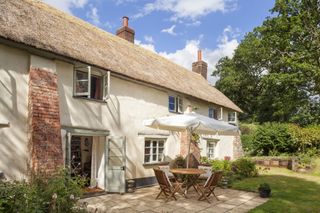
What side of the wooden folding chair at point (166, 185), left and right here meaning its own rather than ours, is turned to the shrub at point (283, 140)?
front

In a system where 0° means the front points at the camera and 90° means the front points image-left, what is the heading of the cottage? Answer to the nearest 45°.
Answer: approximately 315°

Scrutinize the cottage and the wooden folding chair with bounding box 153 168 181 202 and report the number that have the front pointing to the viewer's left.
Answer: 0

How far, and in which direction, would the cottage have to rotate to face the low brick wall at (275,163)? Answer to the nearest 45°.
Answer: approximately 90° to its left

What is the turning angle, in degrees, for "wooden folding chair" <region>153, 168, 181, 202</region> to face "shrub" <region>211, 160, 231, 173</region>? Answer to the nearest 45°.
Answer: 0° — it already faces it

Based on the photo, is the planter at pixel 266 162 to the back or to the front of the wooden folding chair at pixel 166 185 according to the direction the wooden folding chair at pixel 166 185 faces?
to the front

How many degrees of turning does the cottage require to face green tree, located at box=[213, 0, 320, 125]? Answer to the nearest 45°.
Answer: approximately 90° to its left

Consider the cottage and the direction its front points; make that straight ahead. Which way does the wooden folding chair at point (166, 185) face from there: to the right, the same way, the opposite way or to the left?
to the left

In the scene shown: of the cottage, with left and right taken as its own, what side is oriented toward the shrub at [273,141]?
left

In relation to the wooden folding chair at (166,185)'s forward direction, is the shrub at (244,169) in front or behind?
in front

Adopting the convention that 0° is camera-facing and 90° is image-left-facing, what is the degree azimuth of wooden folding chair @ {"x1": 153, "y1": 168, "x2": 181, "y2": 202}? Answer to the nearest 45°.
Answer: approximately 225°
